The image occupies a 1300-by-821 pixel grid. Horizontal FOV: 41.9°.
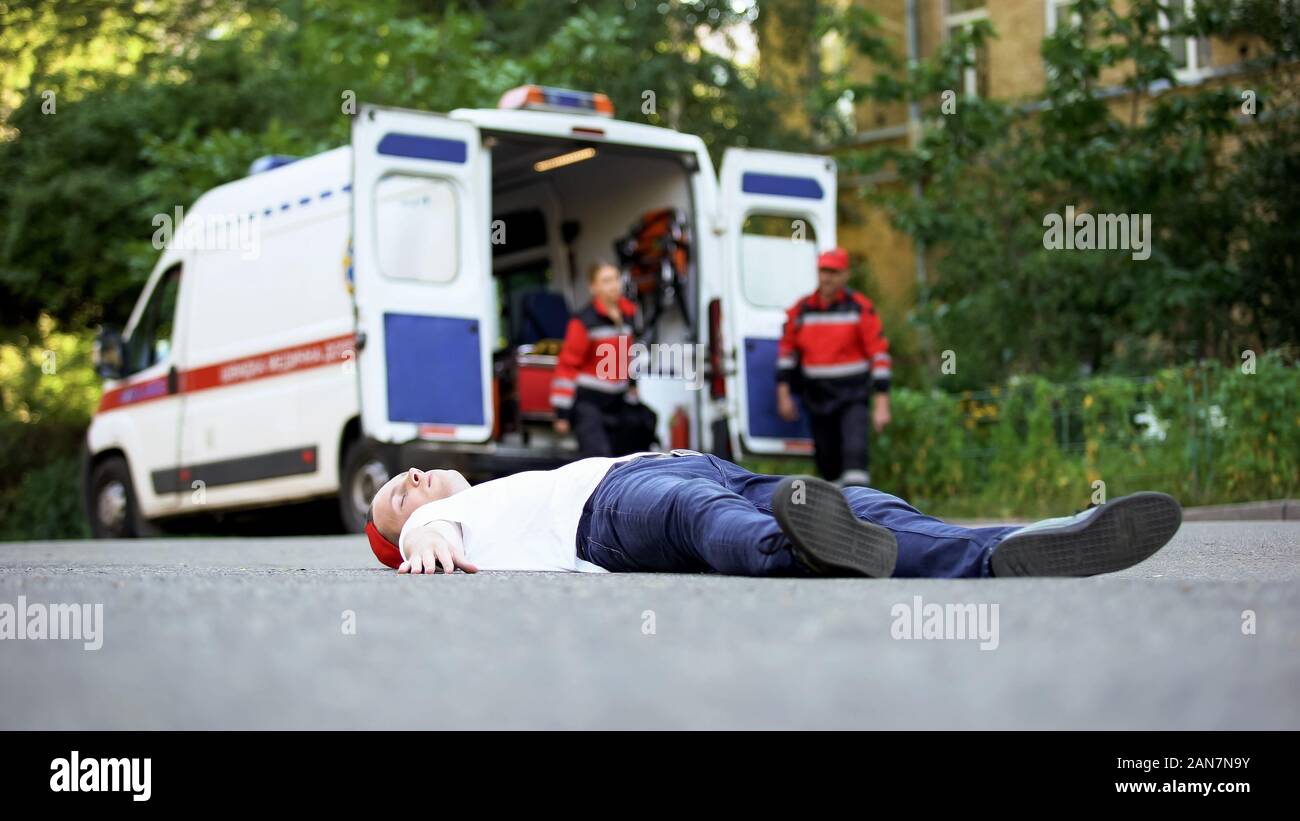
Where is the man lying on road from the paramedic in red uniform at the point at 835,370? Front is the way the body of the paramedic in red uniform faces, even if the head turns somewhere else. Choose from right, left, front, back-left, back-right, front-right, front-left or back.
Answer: front

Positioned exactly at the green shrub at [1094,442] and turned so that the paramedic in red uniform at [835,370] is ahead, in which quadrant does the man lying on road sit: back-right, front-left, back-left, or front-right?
front-left

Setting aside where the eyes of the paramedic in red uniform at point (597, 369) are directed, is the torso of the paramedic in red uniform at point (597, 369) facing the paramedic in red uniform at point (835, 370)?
no

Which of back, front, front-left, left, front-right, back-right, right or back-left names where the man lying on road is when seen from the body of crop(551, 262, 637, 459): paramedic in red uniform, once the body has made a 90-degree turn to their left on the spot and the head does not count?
back-right

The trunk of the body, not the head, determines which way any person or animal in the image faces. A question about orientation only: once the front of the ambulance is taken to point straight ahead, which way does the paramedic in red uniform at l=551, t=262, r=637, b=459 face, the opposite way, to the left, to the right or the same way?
the opposite way

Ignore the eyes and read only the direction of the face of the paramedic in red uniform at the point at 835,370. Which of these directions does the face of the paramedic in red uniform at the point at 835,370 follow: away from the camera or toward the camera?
toward the camera

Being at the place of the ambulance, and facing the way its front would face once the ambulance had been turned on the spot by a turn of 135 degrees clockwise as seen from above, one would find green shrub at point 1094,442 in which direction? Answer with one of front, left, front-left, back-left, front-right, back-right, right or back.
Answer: front

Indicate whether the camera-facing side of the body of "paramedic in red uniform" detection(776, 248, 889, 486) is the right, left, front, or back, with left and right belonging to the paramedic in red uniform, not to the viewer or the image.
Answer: front

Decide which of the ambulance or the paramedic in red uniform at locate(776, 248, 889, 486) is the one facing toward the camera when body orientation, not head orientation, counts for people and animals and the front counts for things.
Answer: the paramedic in red uniform

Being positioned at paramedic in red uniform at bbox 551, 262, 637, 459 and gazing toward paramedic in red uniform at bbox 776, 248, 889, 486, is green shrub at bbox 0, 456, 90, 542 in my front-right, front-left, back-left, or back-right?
back-left

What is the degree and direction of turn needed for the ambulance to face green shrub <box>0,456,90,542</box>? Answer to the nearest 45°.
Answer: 0° — it already faces it

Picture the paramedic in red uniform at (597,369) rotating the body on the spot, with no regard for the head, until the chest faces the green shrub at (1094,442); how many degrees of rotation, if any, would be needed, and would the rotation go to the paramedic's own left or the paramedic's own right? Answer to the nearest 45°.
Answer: approximately 45° to the paramedic's own left

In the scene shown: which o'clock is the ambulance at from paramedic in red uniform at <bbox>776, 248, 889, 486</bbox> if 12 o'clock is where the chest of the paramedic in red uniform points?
The ambulance is roughly at 3 o'clock from the paramedic in red uniform.

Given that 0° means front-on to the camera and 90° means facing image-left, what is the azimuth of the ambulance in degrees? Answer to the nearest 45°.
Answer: approximately 135°

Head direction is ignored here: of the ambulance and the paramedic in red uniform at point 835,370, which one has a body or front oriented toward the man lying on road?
the paramedic in red uniform

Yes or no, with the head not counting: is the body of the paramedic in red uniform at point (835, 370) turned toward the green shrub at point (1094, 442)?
no

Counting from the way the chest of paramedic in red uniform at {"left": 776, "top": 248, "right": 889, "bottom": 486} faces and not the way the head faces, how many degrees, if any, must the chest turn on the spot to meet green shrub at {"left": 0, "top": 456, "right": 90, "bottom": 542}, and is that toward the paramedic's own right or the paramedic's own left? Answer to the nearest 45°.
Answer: approximately 135° to the paramedic's own right

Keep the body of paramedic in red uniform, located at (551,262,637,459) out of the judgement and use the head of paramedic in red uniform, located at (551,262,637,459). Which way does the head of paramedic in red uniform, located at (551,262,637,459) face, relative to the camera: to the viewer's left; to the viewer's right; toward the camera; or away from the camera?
toward the camera

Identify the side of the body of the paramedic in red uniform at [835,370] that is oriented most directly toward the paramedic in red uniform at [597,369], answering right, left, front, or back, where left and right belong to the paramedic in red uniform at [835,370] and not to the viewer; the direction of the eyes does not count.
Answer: right
